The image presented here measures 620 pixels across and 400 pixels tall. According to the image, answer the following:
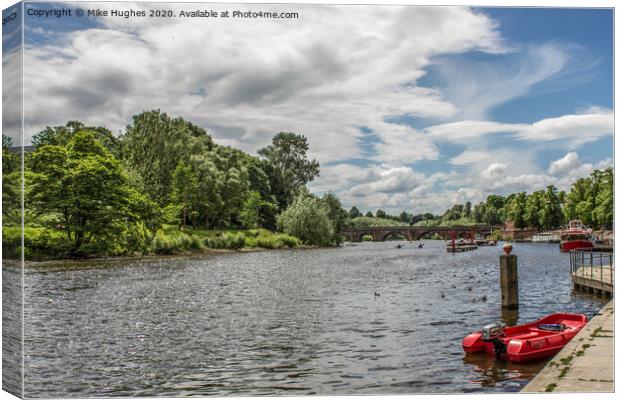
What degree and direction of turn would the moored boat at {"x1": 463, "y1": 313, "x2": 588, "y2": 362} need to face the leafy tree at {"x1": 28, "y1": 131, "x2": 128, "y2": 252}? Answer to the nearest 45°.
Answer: approximately 90° to its left

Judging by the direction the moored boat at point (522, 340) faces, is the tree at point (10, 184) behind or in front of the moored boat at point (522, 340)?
behind

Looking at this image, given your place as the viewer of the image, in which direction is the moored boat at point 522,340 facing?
facing away from the viewer and to the right of the viewer

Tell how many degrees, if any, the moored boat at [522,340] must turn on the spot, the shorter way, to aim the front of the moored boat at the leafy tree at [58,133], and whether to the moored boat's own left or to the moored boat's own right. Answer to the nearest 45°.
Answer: approximately 135° to the moored boat's own left
